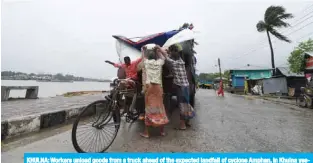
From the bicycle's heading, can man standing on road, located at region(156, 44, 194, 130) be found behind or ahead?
behind

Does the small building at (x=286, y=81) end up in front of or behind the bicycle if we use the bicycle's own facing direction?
behind

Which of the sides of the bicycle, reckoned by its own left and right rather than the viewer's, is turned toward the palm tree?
back

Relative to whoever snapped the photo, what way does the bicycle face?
facing the viewer and to the left of the viewer

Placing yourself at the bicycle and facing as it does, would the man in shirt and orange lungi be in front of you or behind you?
behind

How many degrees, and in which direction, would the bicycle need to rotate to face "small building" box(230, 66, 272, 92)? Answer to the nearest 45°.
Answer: approximately 180°
